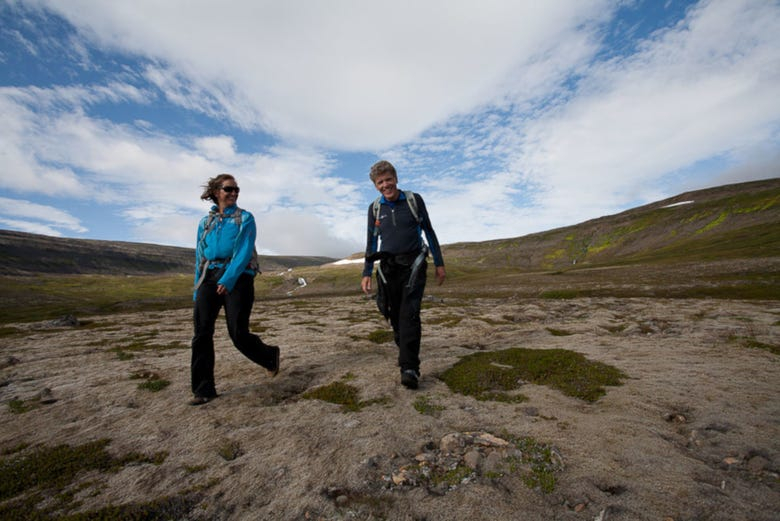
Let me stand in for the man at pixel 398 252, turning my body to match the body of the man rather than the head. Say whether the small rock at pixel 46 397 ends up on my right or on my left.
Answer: on my right

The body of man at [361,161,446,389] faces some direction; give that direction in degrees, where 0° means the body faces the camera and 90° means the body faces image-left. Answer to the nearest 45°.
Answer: approximately 0°

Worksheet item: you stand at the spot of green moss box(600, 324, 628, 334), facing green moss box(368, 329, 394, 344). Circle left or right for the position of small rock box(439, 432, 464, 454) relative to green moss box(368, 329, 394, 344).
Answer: left

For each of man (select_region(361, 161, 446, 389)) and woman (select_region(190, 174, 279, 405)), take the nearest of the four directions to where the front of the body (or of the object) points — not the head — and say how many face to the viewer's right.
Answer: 0

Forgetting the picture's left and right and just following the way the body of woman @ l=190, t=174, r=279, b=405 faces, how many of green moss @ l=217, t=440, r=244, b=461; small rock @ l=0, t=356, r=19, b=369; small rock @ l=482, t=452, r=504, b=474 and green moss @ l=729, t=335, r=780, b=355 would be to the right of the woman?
1

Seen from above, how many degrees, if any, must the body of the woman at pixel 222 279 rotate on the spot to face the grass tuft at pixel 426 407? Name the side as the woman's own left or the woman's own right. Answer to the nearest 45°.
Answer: approximately 90° to the woman's own left

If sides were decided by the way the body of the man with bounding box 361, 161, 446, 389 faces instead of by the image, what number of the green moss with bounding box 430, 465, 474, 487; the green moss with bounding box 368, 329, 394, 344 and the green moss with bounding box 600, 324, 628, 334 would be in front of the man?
1

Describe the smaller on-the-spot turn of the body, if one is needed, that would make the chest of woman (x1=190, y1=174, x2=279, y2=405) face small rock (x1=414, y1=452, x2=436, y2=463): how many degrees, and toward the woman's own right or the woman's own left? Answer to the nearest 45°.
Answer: approximately 90° to the woman's own left

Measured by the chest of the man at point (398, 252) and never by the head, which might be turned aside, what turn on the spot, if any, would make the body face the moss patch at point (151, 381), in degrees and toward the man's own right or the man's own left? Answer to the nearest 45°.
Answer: approximately 90° to the man's own right

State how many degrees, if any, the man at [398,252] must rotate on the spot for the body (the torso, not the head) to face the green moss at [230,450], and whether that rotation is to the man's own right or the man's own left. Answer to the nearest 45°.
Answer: approximately 45° to the man's own right

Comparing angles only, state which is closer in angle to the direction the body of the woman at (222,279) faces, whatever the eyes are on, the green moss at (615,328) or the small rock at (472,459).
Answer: the small rock

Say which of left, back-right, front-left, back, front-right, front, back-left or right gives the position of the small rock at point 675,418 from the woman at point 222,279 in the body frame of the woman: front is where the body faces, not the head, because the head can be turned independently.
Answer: left

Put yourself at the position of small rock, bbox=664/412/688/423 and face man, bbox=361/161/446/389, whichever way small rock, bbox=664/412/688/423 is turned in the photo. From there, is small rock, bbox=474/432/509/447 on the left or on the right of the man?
left

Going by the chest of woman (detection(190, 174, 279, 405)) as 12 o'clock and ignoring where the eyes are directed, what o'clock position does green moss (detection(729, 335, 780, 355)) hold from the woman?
The green moss is roughly at 8 o'clock from the woman.

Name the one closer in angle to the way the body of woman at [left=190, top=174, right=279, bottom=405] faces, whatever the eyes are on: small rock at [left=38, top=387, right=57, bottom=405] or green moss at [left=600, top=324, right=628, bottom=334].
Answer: the small rock

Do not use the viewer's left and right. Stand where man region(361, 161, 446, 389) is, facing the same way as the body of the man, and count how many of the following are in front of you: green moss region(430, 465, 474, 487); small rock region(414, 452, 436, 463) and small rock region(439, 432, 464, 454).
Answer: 3

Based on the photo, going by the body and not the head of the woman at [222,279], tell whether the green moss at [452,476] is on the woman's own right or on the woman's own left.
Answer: on the woman's own left
